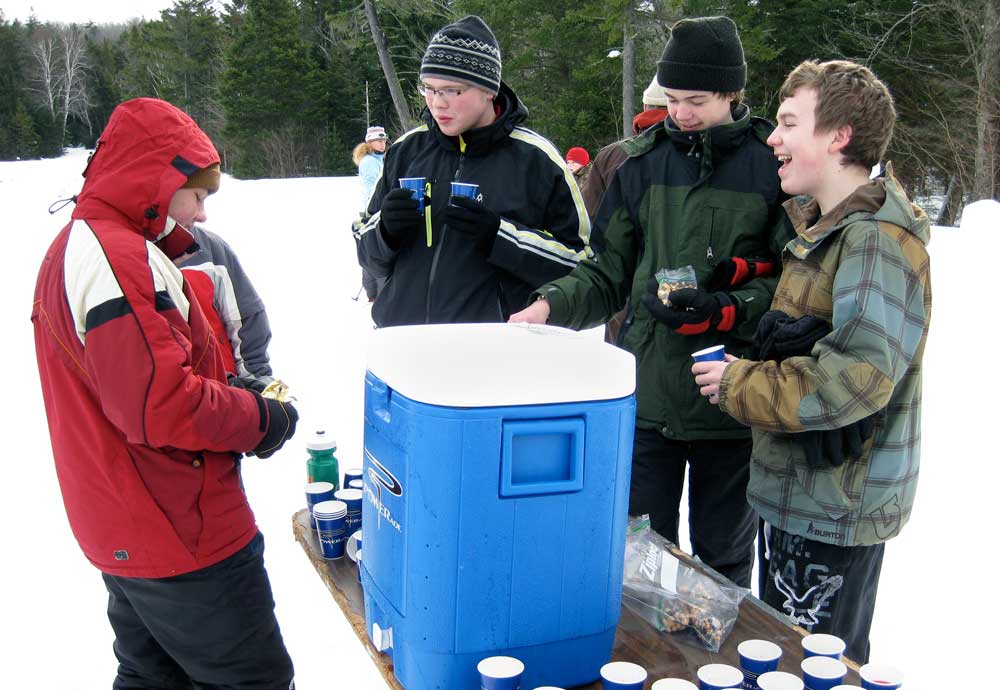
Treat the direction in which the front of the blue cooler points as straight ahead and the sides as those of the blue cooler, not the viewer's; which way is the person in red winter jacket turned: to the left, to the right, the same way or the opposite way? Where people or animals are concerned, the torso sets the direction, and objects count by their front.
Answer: the opposite way

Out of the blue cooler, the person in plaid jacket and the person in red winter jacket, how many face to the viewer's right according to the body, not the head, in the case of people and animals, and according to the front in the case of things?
1

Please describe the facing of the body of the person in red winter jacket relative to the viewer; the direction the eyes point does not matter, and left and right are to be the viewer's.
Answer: facing to the right of the viewer

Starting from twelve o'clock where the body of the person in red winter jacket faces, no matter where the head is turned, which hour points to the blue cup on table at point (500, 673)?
The blue cup on table is roughly at 2 o'clock from the person in red winter jacket.

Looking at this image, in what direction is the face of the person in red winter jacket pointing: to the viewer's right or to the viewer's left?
to the viewer's right

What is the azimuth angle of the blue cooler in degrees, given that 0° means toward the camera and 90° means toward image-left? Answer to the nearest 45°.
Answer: approximately 90°

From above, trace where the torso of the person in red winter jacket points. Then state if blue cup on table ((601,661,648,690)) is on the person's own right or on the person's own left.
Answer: on the person's own right

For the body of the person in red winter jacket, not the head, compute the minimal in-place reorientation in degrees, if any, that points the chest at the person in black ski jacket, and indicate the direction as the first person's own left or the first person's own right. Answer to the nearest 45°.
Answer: approximately 45° to the first person's own left

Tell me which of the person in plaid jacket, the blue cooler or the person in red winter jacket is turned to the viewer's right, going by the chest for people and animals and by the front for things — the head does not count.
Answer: the person in red winter jacket

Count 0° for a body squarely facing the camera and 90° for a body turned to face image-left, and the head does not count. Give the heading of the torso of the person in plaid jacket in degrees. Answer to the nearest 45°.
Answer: approximately 90°

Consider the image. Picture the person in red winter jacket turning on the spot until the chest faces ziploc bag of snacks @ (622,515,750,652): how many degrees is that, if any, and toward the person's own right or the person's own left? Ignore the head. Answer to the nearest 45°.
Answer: approximately 45° to the person's own right

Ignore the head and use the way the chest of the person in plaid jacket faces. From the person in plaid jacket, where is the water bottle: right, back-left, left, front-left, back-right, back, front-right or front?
front

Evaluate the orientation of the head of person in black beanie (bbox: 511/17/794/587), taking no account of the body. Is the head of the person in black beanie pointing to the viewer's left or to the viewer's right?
to the viewer's left
